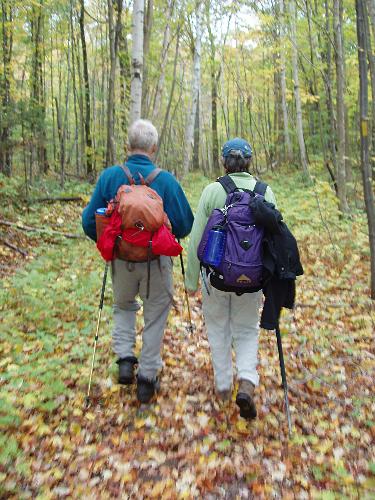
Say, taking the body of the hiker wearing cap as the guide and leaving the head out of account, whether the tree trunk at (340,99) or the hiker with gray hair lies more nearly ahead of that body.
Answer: the tree trunk

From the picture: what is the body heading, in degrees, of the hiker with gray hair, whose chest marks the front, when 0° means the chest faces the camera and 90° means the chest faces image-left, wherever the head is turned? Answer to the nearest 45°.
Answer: approximately 180°

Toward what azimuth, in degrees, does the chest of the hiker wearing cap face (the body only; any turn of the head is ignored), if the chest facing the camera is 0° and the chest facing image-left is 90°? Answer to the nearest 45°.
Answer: approximately 180°

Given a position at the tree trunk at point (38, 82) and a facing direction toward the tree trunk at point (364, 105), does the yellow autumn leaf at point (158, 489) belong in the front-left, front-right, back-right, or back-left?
front-right

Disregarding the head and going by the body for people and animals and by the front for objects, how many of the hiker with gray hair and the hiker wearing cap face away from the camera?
2
